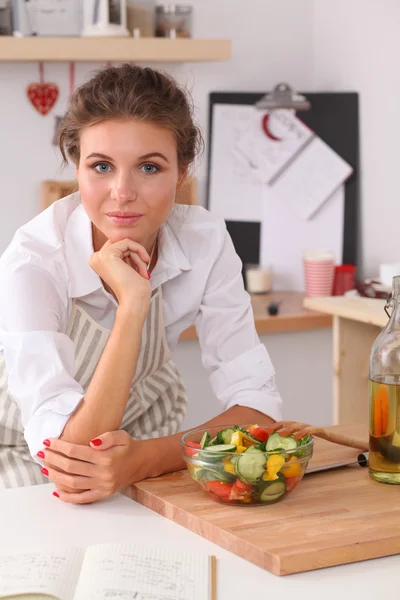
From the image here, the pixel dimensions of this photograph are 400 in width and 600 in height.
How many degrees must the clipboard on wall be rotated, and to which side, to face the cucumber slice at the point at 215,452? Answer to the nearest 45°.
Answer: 0° — it already faces it

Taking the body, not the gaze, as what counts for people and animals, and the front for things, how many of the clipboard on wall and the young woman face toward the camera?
2

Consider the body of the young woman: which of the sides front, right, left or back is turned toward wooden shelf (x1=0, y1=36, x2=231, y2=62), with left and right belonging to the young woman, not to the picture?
back

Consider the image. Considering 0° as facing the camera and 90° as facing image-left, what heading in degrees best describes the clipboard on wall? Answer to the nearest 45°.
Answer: approximately 0°
